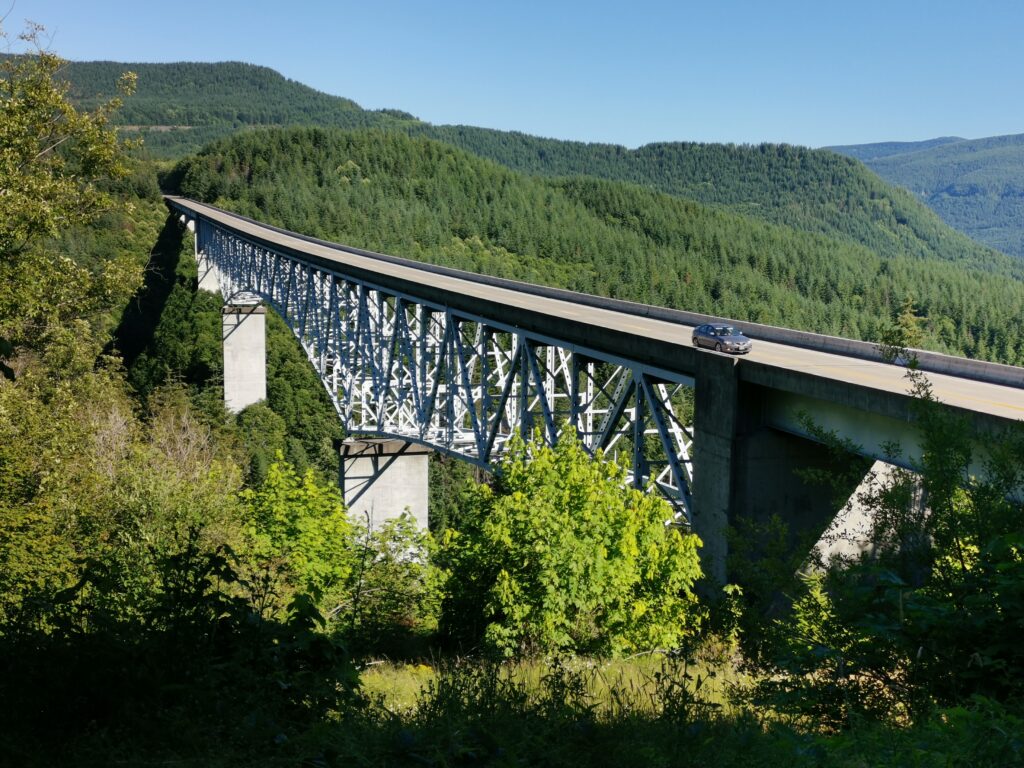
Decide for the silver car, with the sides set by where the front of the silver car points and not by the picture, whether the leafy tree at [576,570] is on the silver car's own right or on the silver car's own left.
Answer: on the silver car's own right

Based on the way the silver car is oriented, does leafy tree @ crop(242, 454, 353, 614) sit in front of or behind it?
behind

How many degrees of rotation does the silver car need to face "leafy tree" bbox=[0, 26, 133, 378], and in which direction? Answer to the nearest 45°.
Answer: approximately 135° to its right

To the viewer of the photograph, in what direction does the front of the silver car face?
facing the viewer and to the right of the viewer

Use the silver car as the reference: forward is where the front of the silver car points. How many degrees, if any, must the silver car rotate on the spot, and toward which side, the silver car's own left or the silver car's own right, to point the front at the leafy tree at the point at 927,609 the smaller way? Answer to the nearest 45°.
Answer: approximately 45° to the silver car's own right
